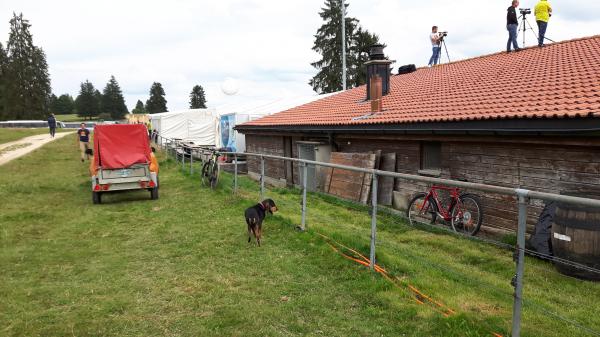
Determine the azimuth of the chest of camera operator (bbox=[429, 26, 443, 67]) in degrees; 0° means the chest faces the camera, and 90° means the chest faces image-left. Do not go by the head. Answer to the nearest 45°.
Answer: approximately 270°

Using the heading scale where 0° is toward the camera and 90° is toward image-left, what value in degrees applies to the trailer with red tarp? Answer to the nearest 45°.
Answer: approximately 180°

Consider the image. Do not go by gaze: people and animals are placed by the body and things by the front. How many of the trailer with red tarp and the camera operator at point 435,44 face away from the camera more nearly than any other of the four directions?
1

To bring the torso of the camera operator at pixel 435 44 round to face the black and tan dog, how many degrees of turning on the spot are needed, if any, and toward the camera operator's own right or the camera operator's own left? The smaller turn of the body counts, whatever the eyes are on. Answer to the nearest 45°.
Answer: approximately 90° to the camera operator's own right

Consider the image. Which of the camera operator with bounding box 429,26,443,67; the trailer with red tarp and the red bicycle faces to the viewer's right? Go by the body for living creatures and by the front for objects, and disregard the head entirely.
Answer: the camera operator

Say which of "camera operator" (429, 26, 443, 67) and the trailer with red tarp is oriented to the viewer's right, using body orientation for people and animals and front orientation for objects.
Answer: the camera operator
